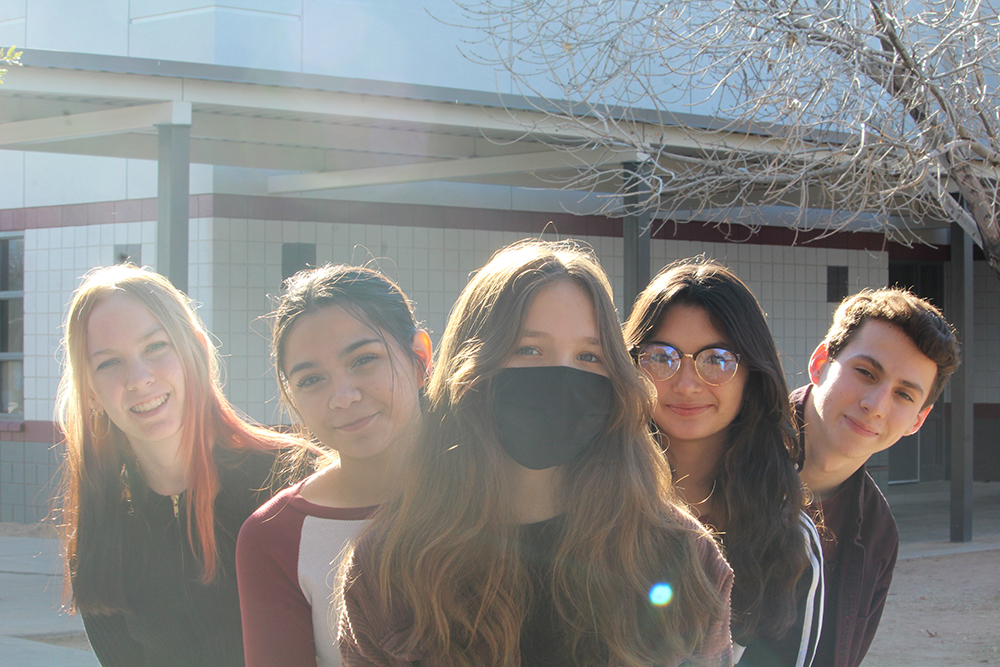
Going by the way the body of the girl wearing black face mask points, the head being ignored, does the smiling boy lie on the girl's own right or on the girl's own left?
on the girl's own left

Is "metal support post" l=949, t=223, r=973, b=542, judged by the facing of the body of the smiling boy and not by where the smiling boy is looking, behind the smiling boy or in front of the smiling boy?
behind

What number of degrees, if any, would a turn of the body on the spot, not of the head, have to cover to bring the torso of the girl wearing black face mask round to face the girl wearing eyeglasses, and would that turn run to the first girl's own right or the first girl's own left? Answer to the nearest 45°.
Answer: approximately 135° to the first girl's own left

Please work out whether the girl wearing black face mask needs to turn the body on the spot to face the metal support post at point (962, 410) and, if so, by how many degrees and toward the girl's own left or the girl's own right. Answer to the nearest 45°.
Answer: approximately 135° to the girl's own left

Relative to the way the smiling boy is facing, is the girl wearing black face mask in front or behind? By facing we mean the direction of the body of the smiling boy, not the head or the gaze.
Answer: in front

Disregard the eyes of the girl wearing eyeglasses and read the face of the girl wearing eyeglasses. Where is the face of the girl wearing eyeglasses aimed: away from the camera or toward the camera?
toward the camera

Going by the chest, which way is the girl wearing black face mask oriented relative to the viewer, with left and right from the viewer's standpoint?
facing the viewer

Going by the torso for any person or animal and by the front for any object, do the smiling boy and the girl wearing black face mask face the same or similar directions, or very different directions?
same or similar directions

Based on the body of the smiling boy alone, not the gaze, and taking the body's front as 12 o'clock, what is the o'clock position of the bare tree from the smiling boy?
The bare tree is roughly at 6 o'clock from the smiling boy.

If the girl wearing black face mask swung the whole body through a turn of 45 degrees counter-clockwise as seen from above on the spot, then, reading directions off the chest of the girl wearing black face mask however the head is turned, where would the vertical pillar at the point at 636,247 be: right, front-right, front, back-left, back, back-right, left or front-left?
back-left

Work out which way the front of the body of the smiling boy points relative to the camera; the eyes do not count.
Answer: toward the camera

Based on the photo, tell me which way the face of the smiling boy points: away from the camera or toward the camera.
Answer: toward the camera

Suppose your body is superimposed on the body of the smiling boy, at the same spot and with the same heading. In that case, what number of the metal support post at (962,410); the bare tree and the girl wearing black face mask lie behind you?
2
